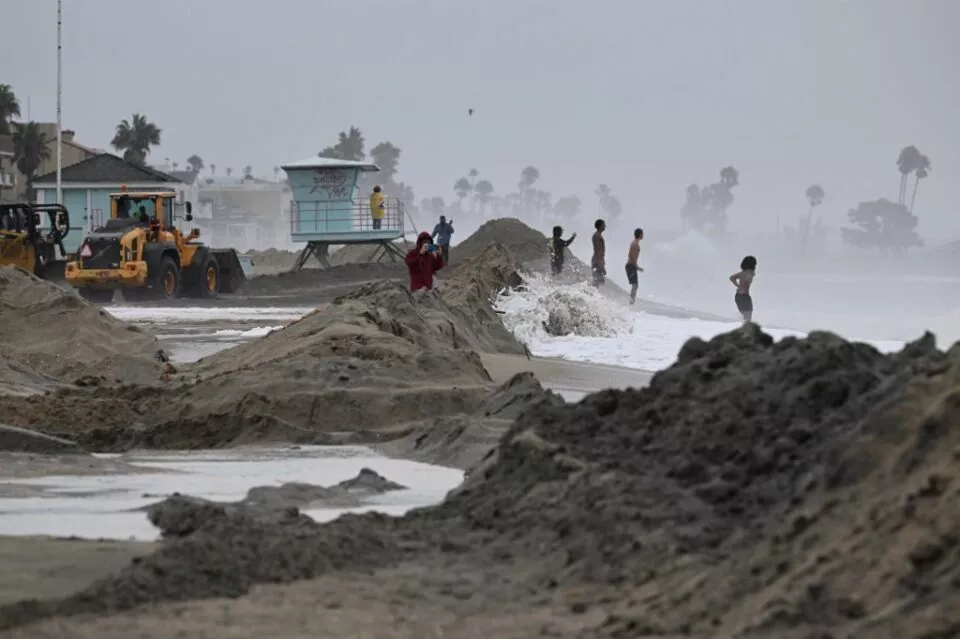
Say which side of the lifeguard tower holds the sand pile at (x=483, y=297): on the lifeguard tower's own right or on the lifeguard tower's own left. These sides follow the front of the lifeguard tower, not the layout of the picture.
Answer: on the lifeguard tower's own right

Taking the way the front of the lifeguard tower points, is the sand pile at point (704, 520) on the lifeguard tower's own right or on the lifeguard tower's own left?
on the lifeguard tower's own right

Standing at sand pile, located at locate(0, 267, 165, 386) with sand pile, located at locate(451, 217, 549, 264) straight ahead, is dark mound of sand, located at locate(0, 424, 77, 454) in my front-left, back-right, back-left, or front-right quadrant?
back-right

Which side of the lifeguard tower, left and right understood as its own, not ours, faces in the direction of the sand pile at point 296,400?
right

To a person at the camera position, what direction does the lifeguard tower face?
facing to the right of the viewer
